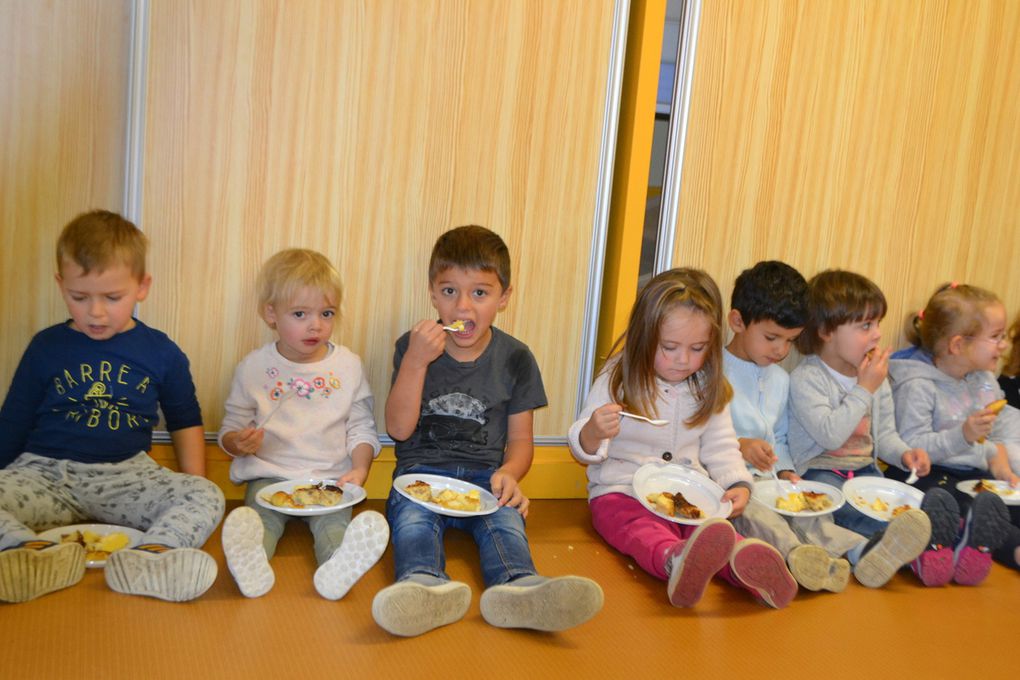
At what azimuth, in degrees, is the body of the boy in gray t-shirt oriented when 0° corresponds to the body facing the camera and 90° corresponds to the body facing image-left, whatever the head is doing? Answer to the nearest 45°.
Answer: approximately 0°

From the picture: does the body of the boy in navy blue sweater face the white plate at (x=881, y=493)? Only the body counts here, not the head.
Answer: no

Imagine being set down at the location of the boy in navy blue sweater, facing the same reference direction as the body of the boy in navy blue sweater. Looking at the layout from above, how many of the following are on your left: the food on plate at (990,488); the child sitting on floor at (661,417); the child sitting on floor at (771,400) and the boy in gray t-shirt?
4

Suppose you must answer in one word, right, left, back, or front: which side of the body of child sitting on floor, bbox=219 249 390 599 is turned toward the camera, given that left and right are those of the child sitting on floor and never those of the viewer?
front

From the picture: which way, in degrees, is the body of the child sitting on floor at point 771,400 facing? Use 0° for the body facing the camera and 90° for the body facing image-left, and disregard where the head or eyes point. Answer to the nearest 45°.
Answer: approximately 315°

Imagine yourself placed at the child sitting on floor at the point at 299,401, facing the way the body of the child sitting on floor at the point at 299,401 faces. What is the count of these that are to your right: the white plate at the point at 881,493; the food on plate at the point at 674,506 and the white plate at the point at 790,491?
0

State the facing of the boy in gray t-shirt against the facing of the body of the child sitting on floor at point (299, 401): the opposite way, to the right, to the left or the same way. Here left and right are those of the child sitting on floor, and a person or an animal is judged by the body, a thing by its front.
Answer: the same way

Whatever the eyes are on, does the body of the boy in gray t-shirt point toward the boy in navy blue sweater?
no

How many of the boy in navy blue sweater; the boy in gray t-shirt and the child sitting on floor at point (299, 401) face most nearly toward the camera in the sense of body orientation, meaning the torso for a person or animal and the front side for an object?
3

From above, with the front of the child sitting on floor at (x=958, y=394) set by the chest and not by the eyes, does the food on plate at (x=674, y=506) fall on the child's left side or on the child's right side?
on the child's right side

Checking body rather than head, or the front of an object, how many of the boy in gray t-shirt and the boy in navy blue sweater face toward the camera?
2

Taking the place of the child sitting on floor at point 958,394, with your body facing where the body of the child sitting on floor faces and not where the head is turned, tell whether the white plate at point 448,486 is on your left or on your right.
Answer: on your right

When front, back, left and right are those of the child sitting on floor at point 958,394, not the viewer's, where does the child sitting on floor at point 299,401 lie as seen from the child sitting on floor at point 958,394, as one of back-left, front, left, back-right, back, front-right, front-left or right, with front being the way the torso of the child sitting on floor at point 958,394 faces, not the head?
right

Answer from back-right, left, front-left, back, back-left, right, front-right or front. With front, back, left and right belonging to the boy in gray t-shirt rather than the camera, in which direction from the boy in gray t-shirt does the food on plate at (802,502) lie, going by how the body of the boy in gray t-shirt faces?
left

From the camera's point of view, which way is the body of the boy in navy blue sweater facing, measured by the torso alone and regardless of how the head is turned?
toward the camera

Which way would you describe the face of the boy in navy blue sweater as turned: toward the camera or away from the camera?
toward the camera
